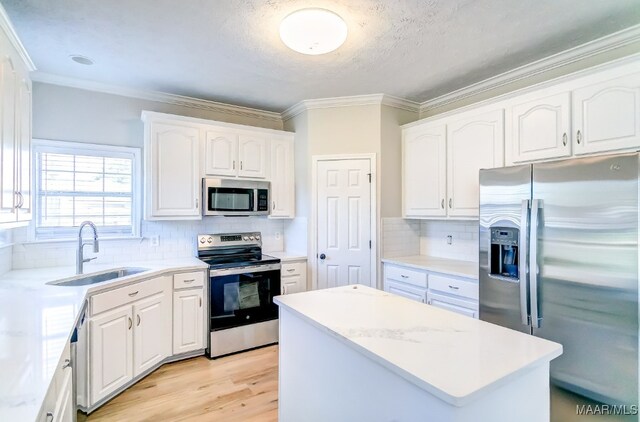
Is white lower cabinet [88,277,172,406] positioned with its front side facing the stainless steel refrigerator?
yes

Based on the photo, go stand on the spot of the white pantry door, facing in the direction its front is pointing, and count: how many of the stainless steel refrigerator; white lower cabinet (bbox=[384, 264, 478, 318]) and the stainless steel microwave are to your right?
1

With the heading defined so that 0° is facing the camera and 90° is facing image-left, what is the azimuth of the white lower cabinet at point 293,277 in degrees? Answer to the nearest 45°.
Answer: approximately 315°

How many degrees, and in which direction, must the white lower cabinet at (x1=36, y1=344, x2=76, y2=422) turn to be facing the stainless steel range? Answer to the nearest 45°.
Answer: approximately 45° to its left

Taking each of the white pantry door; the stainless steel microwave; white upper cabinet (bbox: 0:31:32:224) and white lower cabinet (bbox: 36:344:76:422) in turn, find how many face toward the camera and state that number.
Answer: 2

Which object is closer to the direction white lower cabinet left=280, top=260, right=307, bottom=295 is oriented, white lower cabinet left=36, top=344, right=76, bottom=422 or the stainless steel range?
the white lower cabinet

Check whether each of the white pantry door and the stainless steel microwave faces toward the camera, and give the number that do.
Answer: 2

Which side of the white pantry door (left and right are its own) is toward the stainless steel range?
right

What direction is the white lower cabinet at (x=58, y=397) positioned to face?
to the viewer's right

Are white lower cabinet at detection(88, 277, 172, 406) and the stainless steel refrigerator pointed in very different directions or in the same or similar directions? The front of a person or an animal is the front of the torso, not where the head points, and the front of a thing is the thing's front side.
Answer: very different directions

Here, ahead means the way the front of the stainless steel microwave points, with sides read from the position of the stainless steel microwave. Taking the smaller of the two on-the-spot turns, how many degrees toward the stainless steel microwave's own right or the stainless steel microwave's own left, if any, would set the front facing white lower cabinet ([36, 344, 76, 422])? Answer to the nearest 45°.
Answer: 0° — it already faces it
